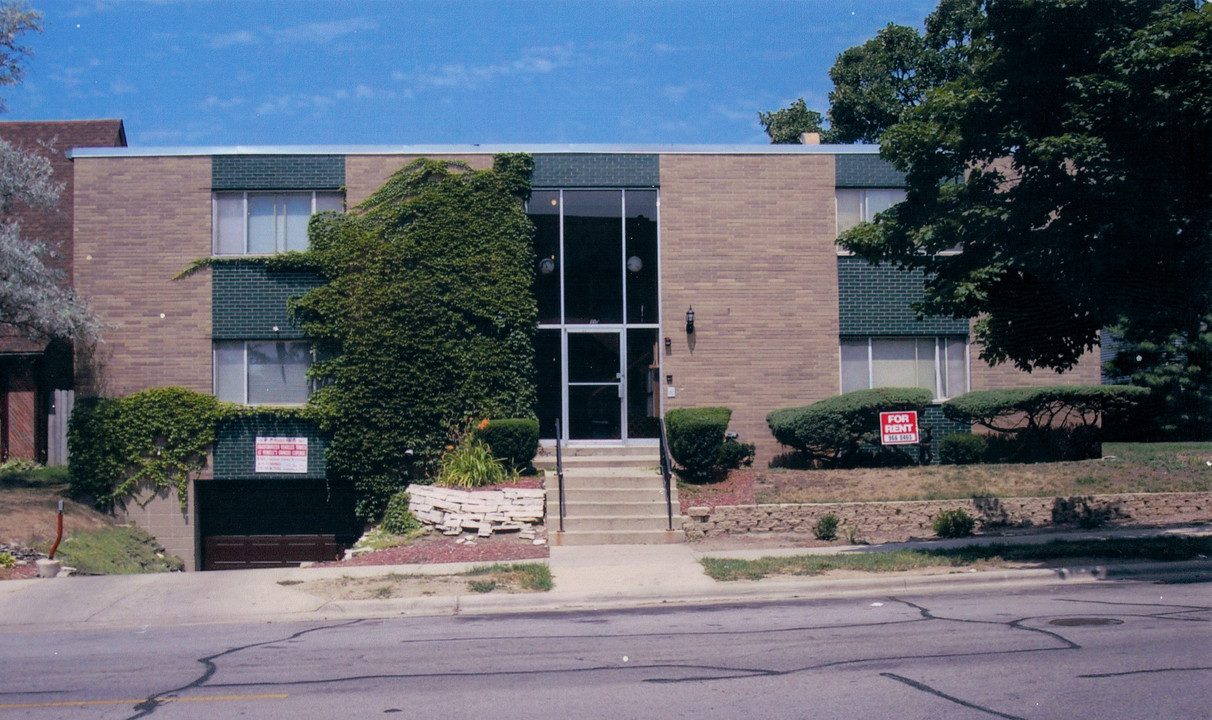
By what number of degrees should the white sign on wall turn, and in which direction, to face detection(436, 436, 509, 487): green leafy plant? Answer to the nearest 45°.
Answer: approximately 45° to its left

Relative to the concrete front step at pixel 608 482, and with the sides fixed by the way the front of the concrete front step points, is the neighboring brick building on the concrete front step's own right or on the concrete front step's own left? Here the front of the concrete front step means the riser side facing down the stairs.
on the concrete front step's own right

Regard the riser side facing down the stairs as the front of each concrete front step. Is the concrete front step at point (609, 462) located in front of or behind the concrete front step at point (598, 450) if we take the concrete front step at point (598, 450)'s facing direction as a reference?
in front

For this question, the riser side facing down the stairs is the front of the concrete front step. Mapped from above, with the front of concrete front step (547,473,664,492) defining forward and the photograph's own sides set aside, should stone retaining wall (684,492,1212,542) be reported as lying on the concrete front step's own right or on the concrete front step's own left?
on the concrete front step's own left

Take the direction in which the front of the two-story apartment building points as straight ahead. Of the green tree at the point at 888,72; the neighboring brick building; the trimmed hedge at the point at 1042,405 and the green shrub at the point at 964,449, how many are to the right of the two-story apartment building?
1

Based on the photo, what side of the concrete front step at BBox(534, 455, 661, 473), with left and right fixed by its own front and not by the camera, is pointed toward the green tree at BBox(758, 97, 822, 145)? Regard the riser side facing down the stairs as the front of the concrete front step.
back

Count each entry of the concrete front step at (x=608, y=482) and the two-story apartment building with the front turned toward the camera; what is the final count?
2

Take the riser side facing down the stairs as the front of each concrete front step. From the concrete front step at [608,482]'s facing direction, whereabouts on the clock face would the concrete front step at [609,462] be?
the concrete front step at [609,462] is roughly at 6 o'clock from the concrete front step at [608,482].

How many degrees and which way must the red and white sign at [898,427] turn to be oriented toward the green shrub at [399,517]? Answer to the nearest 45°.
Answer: approximately 90° to its right

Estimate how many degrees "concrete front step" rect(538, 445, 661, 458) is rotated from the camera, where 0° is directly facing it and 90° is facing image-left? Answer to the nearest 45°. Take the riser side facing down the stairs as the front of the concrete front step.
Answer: approximately 0°

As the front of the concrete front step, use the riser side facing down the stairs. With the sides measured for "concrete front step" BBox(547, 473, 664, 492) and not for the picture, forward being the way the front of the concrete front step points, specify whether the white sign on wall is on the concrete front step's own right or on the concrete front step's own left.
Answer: on the concrete front step's own right

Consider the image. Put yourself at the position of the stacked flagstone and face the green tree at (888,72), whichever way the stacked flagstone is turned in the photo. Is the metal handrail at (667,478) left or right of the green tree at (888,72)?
right

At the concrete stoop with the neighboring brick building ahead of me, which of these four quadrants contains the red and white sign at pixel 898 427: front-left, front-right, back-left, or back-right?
back-right

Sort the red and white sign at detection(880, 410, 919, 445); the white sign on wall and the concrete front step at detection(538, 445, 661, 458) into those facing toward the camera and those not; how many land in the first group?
3

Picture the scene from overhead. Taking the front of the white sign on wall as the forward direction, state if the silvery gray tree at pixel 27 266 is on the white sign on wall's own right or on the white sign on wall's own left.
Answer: on the white sign on wall's own right
